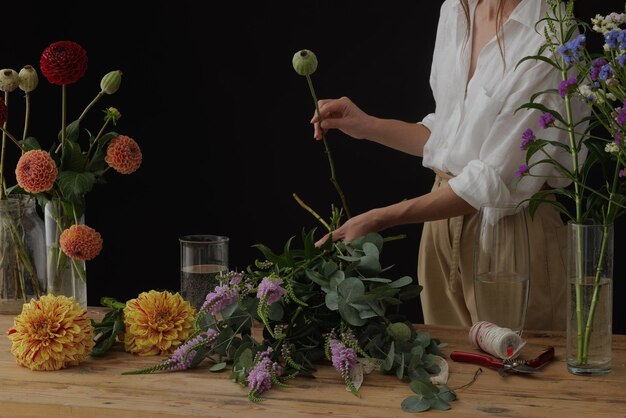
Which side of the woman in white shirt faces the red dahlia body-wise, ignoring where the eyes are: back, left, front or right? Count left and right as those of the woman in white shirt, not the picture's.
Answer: front

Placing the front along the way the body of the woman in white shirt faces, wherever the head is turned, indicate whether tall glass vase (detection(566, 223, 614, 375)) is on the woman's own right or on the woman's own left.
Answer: on the woman's own left

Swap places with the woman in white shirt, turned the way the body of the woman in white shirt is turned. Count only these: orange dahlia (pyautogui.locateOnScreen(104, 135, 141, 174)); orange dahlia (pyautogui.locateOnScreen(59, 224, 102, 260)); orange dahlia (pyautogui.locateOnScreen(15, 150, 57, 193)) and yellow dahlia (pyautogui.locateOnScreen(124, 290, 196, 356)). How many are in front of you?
4

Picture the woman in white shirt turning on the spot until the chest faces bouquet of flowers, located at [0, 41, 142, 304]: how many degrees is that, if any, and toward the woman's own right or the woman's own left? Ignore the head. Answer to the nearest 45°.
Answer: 0° — they already face it

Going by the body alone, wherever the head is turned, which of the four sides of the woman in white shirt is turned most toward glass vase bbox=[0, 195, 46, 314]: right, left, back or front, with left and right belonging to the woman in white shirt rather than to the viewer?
front

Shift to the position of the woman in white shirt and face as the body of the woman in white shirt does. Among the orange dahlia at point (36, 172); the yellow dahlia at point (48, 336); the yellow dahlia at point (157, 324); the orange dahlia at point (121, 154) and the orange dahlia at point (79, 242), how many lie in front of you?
5

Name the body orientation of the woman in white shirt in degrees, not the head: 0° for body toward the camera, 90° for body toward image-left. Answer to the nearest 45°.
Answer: approximately 45°

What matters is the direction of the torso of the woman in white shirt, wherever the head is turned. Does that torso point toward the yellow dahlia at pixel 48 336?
yes

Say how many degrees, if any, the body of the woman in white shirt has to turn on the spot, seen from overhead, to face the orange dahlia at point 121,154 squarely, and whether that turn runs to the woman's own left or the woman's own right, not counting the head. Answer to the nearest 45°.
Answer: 0° — they already face it

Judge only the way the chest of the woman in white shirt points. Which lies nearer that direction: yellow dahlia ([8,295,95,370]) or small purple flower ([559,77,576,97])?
the yellow dahlia
